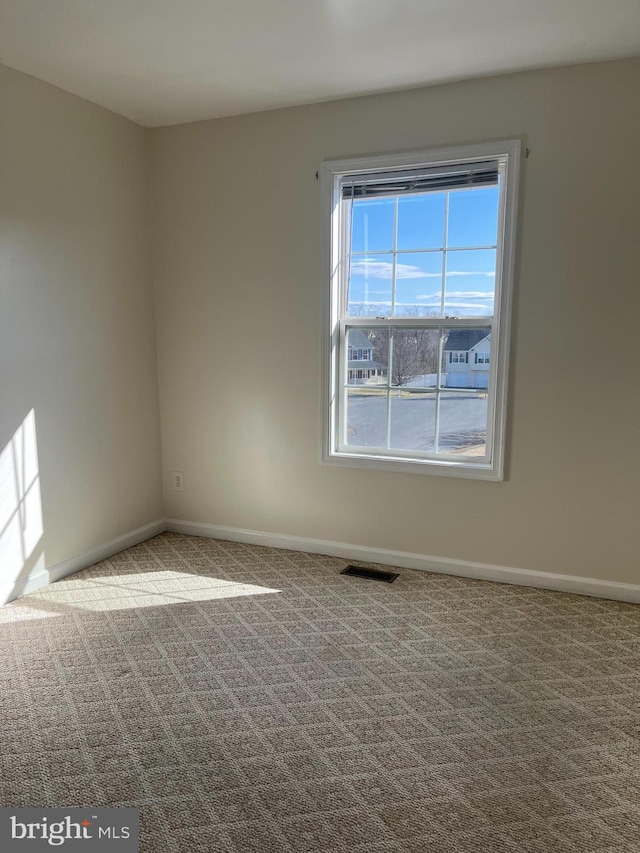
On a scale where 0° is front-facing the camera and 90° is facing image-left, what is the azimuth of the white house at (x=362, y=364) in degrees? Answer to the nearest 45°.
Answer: approximately 0°
